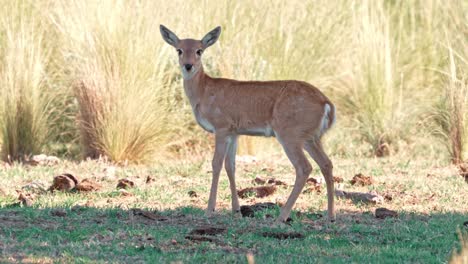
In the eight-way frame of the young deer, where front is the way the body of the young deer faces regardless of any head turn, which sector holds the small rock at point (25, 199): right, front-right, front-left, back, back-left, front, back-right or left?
front

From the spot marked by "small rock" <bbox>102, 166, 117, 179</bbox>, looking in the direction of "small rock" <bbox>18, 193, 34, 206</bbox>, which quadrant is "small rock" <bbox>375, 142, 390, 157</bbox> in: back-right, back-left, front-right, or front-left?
back-left

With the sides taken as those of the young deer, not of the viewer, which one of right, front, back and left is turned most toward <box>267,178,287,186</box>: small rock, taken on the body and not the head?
right

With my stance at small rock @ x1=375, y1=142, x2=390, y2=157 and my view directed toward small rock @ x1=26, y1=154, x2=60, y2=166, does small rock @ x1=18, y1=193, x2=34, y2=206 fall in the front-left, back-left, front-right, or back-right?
front-left

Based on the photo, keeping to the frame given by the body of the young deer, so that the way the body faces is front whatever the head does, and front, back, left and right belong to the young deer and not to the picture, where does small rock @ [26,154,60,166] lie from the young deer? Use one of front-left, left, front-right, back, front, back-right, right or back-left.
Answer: front-right

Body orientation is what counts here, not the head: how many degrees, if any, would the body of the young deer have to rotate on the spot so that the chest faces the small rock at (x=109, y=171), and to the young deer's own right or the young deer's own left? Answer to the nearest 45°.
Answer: approximately 45° to the young deer's own right

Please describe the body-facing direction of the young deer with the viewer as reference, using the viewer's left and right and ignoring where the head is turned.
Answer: facing to the left of the viewer

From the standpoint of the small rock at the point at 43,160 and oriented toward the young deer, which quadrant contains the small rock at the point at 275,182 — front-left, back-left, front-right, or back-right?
front-left

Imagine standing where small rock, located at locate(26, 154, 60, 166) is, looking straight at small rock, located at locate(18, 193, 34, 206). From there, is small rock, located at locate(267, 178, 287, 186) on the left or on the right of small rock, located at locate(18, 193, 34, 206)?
left
